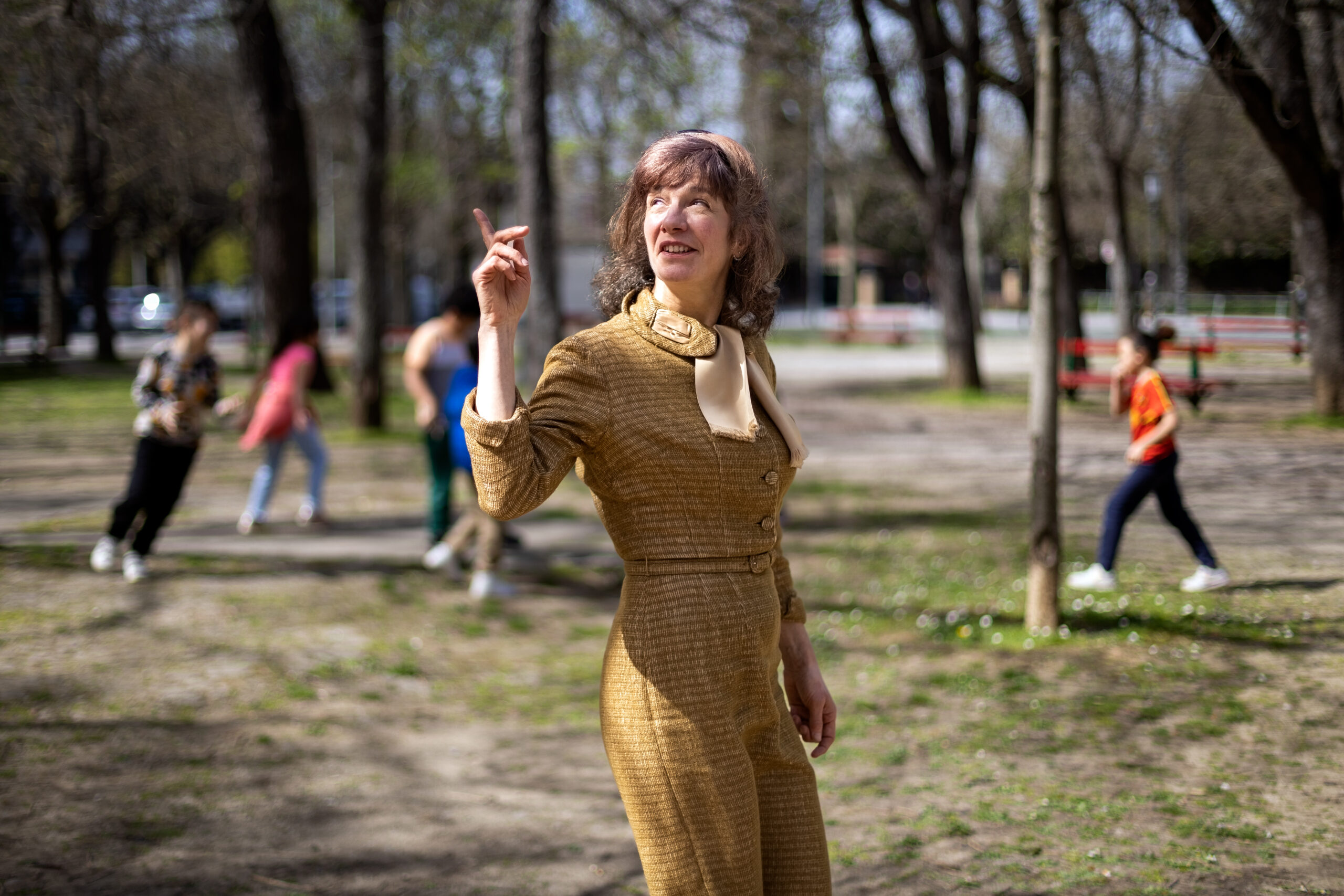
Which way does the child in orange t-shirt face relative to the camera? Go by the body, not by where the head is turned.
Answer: to the viewer's left

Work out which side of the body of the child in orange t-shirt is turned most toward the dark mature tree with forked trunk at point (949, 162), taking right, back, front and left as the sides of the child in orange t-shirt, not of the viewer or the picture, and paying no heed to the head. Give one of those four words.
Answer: right

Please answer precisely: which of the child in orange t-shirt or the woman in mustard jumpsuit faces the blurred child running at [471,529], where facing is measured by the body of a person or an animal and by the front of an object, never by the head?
the child in orange t-shirt

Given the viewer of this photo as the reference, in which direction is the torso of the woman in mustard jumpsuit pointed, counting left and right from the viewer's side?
facing the viewer and to the right of the viewer

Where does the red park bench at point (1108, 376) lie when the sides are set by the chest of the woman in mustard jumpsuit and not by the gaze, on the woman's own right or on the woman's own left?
on the woman's own left

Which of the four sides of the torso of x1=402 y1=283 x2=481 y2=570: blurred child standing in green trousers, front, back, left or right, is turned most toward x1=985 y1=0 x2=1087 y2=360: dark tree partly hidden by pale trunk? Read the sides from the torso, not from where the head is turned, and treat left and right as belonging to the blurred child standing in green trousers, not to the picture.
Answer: left

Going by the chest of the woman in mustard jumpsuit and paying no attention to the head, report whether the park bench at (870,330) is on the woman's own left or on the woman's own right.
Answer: on the woman's own left

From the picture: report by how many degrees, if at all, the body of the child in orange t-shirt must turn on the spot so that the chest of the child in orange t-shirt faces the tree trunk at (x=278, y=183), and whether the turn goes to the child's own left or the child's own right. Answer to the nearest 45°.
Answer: approximately 45° to the child's own right

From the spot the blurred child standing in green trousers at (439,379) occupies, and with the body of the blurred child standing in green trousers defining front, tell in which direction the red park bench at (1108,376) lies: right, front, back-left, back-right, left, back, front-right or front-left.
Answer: left

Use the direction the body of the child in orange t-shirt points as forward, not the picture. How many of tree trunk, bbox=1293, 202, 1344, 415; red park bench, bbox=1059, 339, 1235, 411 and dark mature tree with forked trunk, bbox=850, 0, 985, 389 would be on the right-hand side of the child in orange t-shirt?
3

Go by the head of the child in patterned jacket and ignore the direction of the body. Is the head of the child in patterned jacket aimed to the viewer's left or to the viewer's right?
to the viewer's right
